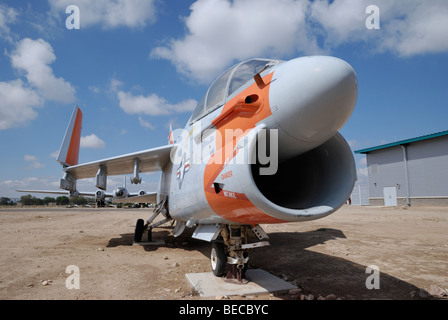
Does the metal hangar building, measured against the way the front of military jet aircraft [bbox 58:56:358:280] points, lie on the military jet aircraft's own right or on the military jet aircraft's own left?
on the military jet aircraft's own left

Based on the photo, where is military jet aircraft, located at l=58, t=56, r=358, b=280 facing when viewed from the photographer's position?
facing the viewer and to the right of the viewer
